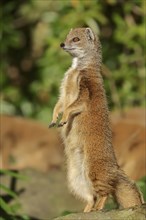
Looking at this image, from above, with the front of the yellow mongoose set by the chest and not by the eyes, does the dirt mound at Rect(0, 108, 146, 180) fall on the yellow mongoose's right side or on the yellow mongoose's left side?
on the yellow mongoose's right side

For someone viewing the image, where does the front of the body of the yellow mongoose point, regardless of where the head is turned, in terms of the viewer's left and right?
facing to the left of the viewer

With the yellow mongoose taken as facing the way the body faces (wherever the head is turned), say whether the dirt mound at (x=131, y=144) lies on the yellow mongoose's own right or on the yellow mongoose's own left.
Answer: on the yellow mongoose's own right
